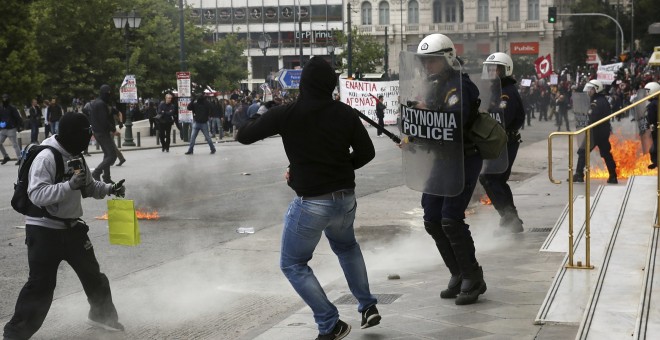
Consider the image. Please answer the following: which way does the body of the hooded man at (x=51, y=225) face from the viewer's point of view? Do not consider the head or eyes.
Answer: to the viewer's right

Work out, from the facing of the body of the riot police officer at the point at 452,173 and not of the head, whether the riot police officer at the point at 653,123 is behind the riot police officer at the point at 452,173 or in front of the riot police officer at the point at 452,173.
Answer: behind

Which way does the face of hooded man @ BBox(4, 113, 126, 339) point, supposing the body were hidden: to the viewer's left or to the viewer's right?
to the viewer's right

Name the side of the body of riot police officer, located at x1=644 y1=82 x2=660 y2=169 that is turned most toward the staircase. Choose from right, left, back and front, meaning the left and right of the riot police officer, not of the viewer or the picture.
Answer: left

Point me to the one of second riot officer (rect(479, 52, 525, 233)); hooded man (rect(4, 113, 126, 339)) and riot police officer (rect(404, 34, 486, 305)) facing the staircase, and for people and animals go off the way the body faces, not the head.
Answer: the hooded man

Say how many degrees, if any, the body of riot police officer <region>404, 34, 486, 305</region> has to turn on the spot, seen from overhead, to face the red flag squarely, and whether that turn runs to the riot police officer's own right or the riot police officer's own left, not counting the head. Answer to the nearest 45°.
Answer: approximately 135° to the riot police officer's own right

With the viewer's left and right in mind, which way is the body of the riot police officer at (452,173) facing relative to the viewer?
facing the viewer and to the left of the viewer

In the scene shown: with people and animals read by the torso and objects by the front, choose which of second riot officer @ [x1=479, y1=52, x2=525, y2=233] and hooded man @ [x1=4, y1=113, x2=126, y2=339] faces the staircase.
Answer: the hooded man

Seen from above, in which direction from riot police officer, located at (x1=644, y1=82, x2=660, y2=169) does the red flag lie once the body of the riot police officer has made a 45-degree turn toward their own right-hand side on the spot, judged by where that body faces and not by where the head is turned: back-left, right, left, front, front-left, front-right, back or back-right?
front-right

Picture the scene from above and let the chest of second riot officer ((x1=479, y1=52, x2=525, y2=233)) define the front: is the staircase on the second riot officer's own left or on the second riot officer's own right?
on the second riot officer's own left

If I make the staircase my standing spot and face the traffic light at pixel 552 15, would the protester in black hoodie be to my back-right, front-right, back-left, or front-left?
back-left

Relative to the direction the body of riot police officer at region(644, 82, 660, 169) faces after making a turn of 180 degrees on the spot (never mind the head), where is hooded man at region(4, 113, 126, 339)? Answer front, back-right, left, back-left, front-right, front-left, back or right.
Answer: back-right

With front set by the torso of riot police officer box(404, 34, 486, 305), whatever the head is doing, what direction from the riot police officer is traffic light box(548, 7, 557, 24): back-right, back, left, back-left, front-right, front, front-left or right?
back-right

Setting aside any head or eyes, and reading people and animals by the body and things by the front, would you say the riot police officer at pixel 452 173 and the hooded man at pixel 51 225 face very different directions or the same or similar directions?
very different directions

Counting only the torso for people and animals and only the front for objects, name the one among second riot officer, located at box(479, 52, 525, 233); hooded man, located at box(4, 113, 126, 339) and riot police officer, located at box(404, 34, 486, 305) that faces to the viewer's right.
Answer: the hooded man

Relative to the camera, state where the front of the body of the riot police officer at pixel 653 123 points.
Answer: to the viewer's left
